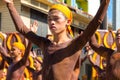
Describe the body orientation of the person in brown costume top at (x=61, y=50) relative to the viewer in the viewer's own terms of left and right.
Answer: facing the viewer and to the left of the viewer
